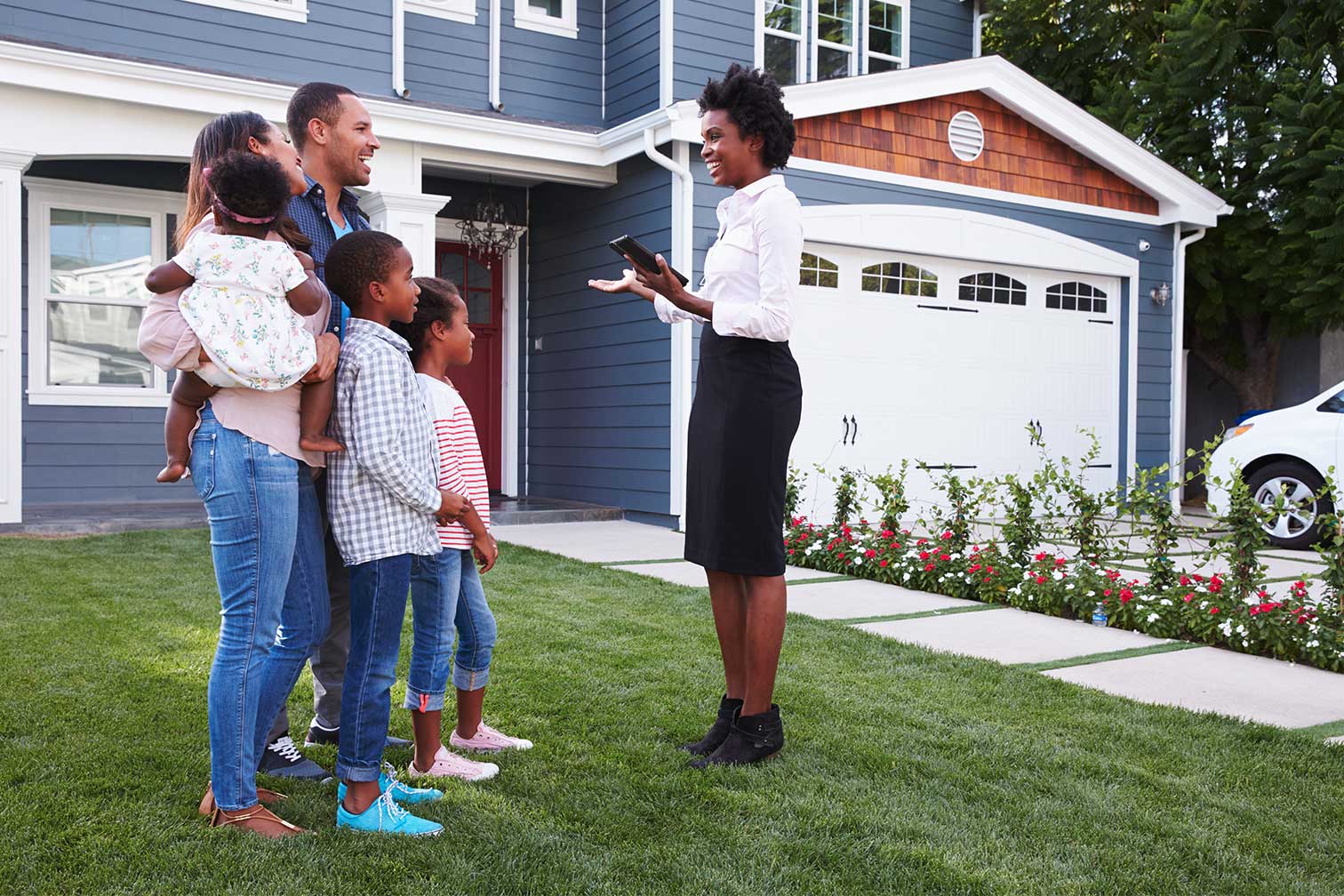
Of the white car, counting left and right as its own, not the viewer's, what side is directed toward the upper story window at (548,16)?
front

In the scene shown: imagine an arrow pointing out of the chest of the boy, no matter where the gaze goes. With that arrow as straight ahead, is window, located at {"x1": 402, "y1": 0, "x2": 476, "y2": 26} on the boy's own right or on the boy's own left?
on the boy's own left

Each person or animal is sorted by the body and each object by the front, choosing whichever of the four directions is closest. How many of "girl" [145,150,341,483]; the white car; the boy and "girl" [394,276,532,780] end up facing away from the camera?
1

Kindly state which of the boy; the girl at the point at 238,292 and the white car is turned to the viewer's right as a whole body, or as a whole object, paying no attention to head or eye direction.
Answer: the boy

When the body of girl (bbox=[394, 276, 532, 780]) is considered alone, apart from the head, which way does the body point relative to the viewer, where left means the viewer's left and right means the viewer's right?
facing to the right of the viewer

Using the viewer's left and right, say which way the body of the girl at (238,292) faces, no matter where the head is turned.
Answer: facing away from the viewer

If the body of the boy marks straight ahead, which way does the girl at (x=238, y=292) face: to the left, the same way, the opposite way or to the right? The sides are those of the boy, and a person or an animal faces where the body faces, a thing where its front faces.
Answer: to the left

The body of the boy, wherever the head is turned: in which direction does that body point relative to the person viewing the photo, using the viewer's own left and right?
facing to the right of the viewer

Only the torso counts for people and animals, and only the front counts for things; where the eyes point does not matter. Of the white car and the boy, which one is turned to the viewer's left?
the white car

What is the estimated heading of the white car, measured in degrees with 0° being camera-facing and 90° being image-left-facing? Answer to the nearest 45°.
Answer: approximately 90°

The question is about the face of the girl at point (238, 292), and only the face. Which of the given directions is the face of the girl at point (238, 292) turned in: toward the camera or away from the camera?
away from the camera

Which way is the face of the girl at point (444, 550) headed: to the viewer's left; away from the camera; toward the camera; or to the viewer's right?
to the viewer's right
